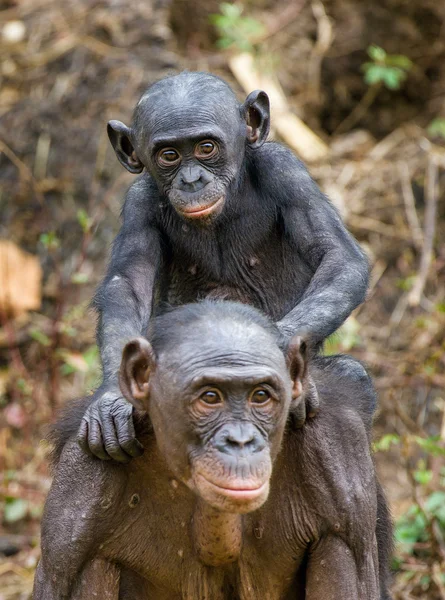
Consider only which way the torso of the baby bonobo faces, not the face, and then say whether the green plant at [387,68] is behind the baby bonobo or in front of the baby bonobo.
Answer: behind

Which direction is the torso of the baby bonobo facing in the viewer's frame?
toward the camera

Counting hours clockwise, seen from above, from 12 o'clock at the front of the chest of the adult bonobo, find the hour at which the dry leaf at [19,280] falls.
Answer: The dry leaf is roughly at 5 o'clock from the adult bonobo.

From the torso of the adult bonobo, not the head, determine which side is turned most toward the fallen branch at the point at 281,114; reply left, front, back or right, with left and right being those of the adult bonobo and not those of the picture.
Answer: back

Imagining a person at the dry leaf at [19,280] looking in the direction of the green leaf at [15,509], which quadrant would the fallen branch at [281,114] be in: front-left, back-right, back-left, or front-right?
back-left

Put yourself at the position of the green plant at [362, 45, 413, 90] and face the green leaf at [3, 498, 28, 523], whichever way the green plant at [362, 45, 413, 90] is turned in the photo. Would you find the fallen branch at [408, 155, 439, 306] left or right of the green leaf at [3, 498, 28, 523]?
left

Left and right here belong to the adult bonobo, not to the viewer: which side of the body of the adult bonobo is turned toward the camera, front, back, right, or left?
front

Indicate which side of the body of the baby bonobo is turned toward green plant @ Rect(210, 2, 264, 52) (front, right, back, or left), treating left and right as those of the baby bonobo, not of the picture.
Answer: back

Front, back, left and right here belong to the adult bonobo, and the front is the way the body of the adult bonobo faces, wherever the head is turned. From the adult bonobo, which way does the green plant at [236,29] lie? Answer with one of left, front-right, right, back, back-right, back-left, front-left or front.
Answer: back
